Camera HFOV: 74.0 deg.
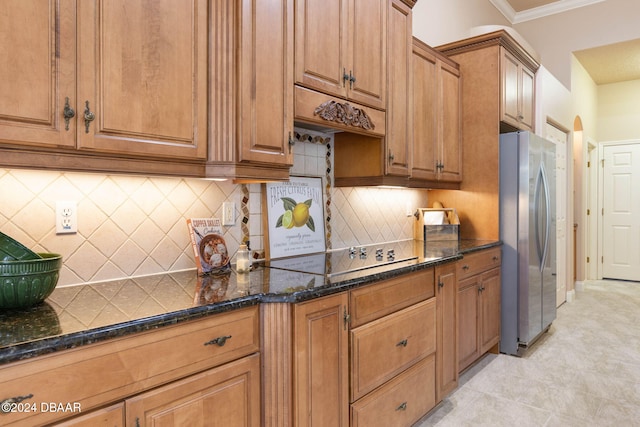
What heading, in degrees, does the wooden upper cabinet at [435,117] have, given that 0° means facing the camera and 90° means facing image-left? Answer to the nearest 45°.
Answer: approximately 315°

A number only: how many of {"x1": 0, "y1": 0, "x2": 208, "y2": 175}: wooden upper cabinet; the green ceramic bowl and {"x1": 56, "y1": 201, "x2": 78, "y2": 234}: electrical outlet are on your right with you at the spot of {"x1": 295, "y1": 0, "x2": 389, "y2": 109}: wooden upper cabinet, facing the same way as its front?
3

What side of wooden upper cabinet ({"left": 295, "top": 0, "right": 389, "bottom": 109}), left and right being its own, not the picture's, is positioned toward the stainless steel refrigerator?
left

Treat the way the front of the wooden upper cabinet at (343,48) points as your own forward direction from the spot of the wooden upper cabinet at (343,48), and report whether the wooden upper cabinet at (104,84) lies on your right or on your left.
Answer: on your right

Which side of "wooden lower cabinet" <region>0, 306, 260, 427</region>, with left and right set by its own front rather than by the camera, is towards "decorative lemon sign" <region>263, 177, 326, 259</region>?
left

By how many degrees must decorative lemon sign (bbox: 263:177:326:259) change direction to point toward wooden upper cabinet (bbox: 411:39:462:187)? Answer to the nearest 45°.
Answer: approximately 90° to its left

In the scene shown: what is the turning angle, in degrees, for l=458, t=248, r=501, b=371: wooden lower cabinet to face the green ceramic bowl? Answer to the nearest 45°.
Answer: approximately 90° to its right

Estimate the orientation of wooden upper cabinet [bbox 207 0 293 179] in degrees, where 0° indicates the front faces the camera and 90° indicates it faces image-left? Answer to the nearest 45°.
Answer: approximately 315°

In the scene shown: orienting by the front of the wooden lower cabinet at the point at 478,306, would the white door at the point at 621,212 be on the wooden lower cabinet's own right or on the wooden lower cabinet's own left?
on the wooden lower cabinet's own left
